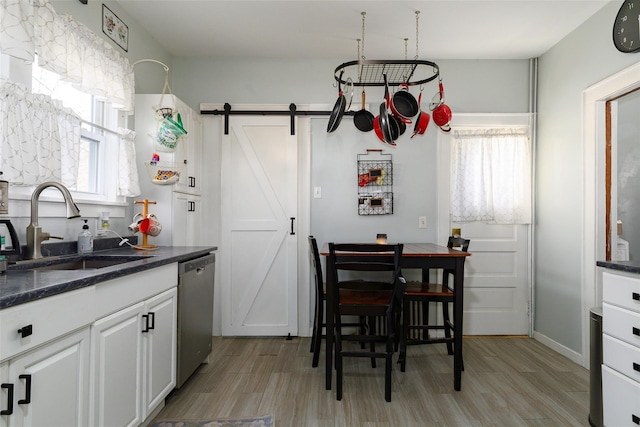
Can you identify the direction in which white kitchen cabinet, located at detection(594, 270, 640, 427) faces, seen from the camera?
facing the viewer and to the left of the viewer

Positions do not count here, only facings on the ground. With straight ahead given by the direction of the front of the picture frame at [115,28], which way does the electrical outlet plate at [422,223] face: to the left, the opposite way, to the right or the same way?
to the right

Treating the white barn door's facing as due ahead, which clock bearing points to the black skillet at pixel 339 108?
The black skillet is roughly at 11 o'clock from the white barn door.

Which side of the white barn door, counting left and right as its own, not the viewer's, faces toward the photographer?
front

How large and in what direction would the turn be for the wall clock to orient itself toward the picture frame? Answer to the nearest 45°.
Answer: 0° — it already faces it

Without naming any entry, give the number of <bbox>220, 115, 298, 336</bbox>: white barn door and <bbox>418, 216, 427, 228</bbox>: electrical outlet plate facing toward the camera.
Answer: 2

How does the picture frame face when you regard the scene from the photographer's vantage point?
facing the viewer and to the right of the viewer

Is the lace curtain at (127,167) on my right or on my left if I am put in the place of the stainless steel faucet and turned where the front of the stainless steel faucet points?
on my left

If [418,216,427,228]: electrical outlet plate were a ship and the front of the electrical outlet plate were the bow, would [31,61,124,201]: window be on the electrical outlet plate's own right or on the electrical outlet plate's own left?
on the electrical outlet plate's own right

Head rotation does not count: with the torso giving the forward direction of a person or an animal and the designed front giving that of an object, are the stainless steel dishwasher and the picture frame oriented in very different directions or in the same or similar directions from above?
same or similar directions

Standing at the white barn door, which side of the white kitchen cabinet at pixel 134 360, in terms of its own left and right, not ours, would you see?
left

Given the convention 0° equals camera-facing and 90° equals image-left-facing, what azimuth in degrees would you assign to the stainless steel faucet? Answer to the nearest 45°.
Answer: approximately 315°

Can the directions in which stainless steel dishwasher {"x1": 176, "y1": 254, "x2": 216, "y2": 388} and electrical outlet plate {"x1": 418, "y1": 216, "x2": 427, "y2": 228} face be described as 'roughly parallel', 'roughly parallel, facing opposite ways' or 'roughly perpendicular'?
roughly perpendicular

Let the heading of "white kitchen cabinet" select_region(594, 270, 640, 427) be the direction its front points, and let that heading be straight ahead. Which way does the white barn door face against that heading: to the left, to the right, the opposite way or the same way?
to the left

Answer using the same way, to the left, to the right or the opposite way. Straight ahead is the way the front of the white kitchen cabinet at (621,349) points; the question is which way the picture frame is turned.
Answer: the opposite way

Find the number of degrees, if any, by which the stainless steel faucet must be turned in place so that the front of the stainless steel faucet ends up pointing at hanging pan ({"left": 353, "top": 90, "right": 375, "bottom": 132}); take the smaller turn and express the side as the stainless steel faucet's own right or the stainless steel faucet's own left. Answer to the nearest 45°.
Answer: approximately 45° to the stainless steel faucet's own left
